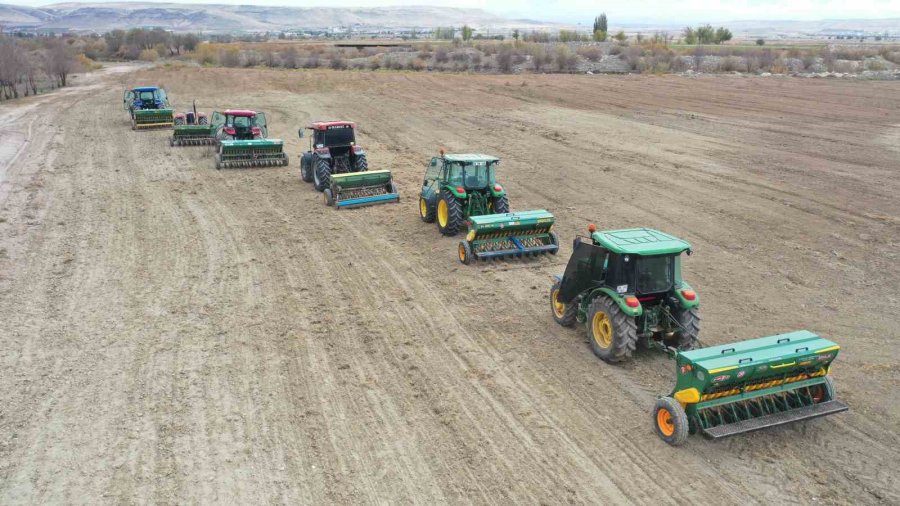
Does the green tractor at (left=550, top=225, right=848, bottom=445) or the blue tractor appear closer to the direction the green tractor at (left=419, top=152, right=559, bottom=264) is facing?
the blue tractor

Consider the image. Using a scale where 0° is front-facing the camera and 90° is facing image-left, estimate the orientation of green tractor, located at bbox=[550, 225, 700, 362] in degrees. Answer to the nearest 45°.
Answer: approximately 135°

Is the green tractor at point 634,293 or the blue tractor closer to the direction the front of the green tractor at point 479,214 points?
the blue tractor

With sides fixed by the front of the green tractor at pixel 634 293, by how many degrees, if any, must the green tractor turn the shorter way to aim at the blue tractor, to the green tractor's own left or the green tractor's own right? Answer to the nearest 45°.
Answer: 0° — it already faces it

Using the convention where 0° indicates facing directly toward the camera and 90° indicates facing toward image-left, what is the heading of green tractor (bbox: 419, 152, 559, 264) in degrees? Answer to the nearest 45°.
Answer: approximately 135°

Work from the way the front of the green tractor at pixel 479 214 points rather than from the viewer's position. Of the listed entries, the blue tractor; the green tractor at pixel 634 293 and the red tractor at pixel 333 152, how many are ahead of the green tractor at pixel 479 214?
2

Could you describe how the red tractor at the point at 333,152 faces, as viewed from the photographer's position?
facing away from the viewer and to the left of the viewer

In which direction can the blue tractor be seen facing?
away from the camera
